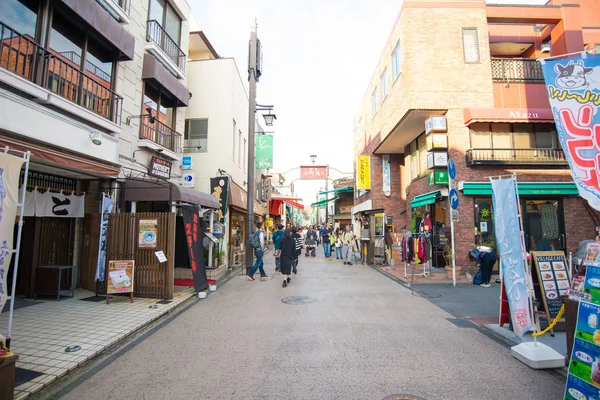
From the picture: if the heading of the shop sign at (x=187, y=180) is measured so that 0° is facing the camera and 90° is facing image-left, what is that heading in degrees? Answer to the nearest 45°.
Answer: approximately 0°

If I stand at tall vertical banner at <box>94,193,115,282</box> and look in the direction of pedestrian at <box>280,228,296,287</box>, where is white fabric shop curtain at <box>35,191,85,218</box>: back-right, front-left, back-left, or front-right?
back-left

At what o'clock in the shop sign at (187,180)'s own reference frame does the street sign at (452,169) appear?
The street sign is roughly at 10 o'clock from the shop sign.

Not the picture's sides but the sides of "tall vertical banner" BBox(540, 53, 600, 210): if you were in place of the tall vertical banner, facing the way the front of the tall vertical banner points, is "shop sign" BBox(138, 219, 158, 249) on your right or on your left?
on your right

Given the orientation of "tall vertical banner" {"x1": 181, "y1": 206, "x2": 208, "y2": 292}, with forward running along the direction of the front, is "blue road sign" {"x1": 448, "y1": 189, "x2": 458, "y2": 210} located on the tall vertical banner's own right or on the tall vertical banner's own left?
on the tall vertical banner's own left
